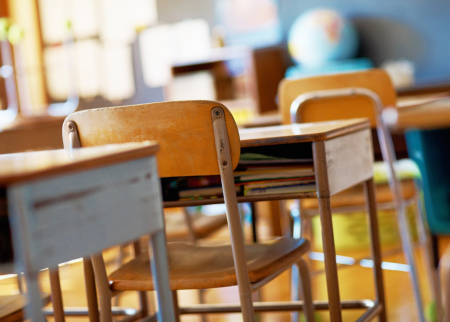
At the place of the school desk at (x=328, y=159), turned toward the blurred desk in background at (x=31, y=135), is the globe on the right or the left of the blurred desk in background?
right

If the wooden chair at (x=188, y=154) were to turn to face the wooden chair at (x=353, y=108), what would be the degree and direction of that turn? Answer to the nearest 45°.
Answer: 0° — it already faces it

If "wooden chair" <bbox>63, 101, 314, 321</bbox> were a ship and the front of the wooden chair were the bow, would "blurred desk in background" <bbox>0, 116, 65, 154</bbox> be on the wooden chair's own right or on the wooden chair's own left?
on the wooden chair's own left
